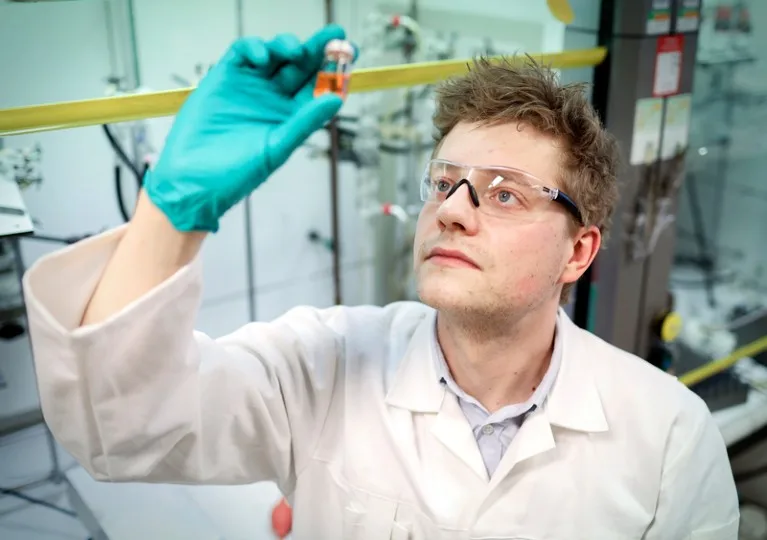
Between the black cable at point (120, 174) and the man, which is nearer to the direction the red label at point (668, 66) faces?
the man

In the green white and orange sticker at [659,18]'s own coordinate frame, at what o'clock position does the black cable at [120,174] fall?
The black cable is roughly at 2 o'clock from the green white and orange sticker.

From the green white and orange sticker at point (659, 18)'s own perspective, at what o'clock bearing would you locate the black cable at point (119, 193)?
The black cable is roughly at 2 o'clock from the green white and orange sticker.

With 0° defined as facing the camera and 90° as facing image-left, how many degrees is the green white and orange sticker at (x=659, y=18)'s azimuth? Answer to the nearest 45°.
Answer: approximately 0°

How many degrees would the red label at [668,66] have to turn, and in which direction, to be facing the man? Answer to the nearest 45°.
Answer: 0° — it already faces them

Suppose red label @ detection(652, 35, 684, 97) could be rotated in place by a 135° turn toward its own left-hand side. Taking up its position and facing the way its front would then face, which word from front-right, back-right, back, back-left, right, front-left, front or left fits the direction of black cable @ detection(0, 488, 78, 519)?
back

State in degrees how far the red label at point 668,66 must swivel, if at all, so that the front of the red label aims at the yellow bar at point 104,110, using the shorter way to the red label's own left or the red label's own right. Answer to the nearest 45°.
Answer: approximately 45° to the red label's own right

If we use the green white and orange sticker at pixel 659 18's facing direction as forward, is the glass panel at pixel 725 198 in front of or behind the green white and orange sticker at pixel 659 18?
behind

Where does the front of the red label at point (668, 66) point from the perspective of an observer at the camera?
facing the viewer

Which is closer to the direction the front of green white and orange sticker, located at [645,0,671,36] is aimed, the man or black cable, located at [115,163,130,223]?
the man

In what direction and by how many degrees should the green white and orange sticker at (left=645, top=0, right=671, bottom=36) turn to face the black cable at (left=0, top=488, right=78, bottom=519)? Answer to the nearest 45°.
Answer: approximately 45° to its right

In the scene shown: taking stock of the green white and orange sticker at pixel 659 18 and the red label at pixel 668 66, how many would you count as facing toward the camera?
2
